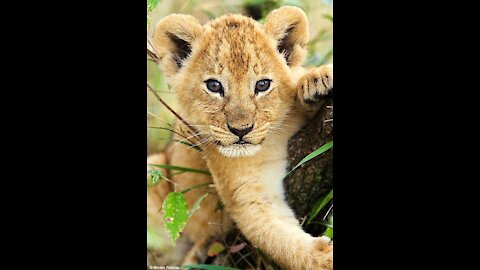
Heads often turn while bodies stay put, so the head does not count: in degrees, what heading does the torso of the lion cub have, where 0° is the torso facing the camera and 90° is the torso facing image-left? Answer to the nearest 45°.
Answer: approximately 315°
